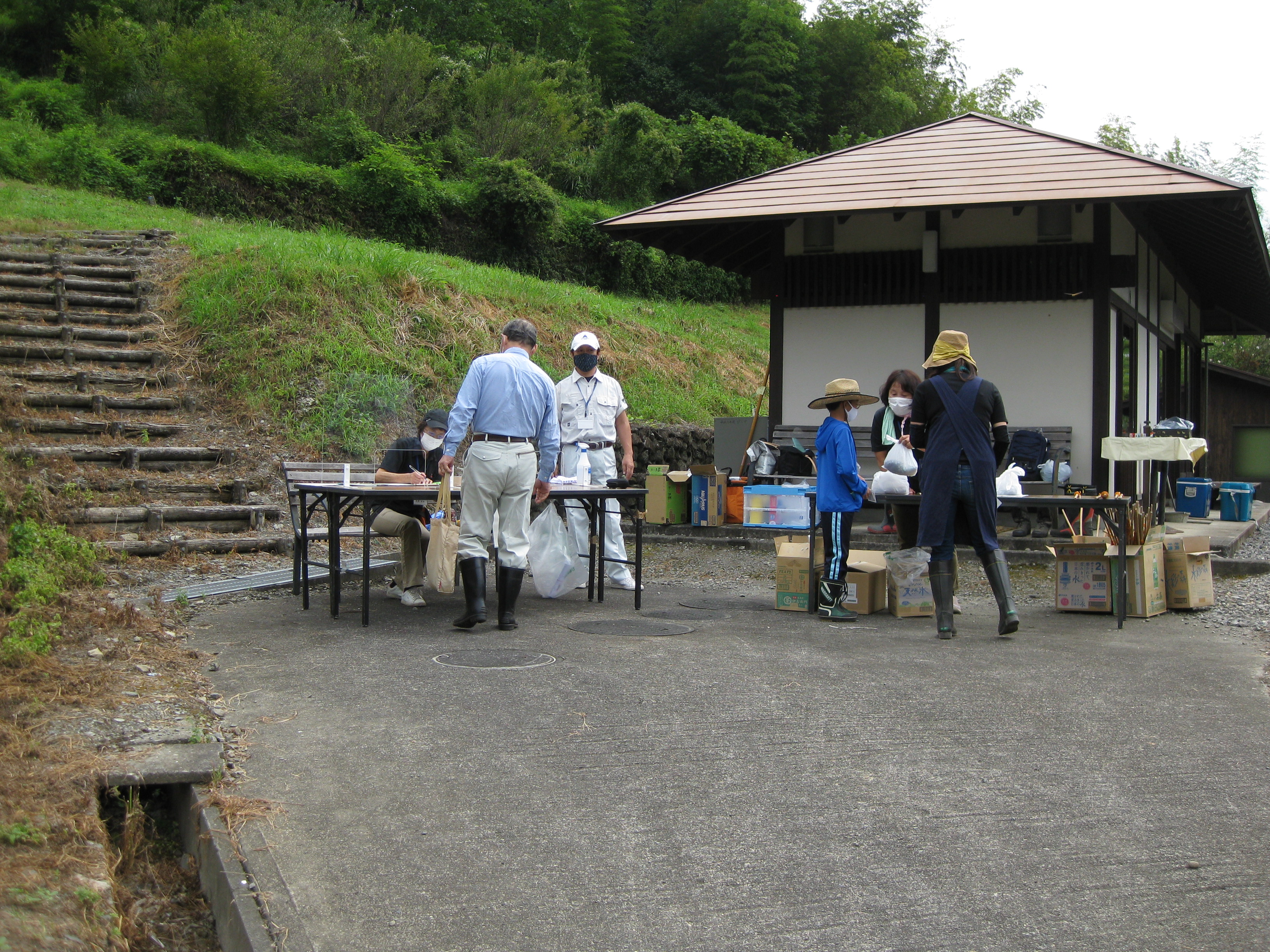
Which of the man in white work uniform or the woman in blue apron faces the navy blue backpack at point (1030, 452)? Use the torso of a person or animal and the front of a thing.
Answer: the woman in blue apron

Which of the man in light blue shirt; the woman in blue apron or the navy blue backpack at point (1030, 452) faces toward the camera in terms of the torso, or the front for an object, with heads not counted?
the navy blue backpack

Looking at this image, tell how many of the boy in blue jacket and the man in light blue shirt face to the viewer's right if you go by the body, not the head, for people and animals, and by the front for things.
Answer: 1

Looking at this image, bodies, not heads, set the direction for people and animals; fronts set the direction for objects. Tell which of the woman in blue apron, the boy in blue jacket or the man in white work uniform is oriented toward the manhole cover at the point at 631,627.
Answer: the man in white work uniform

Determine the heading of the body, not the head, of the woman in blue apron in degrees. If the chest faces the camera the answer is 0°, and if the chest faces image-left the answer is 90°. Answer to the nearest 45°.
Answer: approximately 180°

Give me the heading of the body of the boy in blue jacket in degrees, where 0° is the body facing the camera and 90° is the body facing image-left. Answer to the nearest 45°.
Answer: approximately 270°

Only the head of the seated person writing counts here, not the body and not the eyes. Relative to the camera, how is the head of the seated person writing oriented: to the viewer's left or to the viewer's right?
to the viewer's right

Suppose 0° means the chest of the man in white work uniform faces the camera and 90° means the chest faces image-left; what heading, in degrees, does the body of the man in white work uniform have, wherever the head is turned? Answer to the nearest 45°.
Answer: approximately 0°

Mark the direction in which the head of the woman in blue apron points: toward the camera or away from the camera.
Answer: away from the camera

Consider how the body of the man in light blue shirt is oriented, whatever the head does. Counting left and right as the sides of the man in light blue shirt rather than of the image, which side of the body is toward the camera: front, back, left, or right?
back

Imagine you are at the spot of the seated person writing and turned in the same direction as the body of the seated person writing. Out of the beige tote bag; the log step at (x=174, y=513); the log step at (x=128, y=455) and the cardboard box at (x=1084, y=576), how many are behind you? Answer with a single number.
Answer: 2
